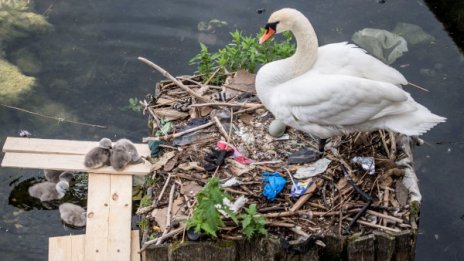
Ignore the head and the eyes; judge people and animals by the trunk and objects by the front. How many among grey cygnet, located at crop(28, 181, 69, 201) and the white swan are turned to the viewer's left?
1

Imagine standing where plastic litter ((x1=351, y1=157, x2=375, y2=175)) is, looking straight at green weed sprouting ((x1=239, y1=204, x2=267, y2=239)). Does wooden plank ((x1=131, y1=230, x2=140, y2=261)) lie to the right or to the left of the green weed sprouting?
right

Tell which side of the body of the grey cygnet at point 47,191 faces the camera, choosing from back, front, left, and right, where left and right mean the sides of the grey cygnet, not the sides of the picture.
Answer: right

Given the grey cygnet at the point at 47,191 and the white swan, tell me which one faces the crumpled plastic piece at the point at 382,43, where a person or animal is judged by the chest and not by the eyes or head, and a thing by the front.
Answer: the grey cygnet

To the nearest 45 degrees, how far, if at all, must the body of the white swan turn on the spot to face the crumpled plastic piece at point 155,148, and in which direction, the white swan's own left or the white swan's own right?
0° — it already faces it

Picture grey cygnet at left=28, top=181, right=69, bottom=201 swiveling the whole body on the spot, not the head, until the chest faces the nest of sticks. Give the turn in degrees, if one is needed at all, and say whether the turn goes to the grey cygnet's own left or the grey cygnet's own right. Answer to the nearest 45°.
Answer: approximately 45° to the grey cygnet's own right

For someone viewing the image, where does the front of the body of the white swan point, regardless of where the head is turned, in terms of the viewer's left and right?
facing to the left of the viewer

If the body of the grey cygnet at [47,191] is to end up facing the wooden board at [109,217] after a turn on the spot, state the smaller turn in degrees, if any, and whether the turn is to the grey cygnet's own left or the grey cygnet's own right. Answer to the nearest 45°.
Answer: approximately 45° to the grey cygnet's own right
